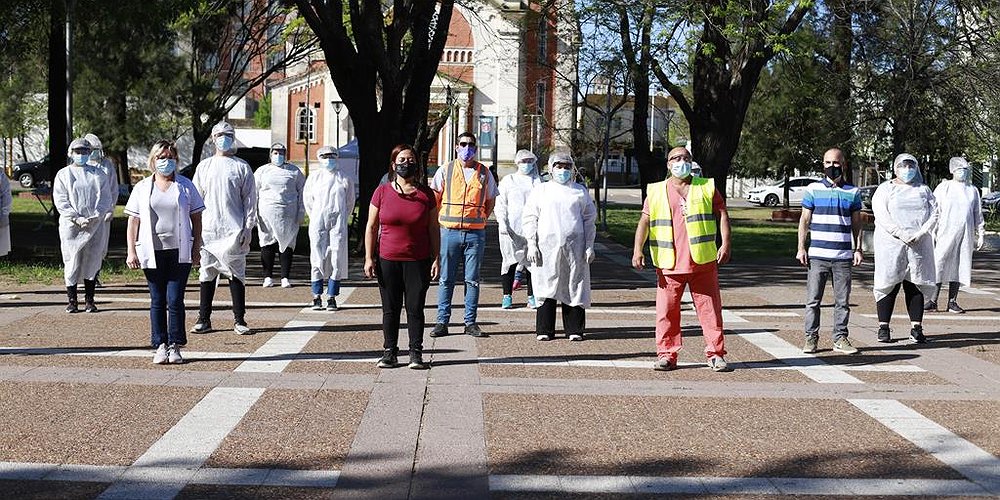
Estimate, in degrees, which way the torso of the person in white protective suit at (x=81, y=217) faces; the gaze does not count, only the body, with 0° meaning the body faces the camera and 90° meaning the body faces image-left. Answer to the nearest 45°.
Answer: approximately 0°

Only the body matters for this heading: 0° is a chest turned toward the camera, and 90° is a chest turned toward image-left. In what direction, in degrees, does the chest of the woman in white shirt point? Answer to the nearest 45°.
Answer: approximately 0°

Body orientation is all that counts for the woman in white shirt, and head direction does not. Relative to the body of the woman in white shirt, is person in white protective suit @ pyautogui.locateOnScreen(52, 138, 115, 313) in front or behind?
behind

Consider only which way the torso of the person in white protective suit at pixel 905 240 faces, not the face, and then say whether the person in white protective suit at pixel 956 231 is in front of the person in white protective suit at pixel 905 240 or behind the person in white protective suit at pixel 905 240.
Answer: behind

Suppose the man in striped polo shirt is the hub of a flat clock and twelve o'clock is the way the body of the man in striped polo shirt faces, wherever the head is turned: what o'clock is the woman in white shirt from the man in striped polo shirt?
The woman in white shirt is roughly at 2 o'clock from the man in striped polo shirt.

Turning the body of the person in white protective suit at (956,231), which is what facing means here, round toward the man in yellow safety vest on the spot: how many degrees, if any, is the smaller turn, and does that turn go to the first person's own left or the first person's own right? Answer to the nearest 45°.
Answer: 0° — they already face them

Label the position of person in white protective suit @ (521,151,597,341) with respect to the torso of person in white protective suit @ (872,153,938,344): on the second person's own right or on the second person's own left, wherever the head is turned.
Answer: on the second person's own right
